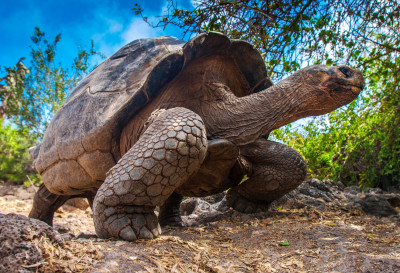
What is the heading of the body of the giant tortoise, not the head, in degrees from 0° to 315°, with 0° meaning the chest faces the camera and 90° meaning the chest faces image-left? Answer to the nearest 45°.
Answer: approximately 315°
